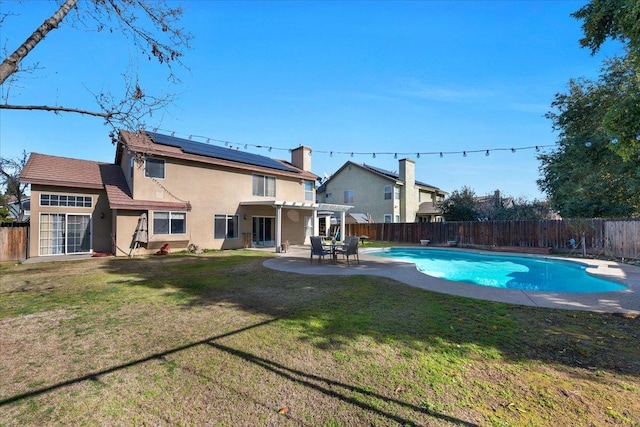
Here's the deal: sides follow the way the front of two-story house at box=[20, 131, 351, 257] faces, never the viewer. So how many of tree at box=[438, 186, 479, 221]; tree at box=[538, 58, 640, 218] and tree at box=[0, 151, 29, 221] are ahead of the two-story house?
1

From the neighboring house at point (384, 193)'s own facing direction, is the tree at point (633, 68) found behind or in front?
behind

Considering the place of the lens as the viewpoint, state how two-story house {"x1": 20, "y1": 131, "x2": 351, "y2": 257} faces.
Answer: facing away from the viewer and to the left of the viewer
